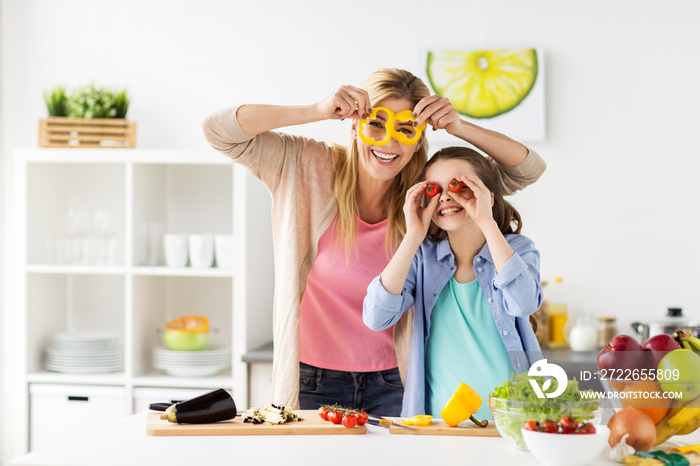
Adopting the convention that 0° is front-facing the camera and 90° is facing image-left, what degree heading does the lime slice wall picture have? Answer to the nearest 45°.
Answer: approximately 0°

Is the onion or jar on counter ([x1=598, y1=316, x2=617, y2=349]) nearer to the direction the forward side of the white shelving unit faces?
the onion

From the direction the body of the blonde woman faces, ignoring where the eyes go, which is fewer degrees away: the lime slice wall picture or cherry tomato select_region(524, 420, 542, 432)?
the cherry tomato

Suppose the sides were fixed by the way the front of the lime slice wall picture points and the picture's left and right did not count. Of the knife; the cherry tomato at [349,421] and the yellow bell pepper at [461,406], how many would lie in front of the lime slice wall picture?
3

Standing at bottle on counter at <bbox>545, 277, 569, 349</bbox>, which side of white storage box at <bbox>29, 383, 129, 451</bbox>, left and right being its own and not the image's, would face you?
left

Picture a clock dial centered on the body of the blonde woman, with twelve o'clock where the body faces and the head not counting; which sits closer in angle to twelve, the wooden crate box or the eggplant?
the eggplant

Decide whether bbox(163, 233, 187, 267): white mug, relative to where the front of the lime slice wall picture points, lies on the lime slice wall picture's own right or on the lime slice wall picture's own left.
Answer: on the lime slice wall picture's own right

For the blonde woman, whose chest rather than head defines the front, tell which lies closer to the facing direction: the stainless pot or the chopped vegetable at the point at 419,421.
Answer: the chopped vegetable
